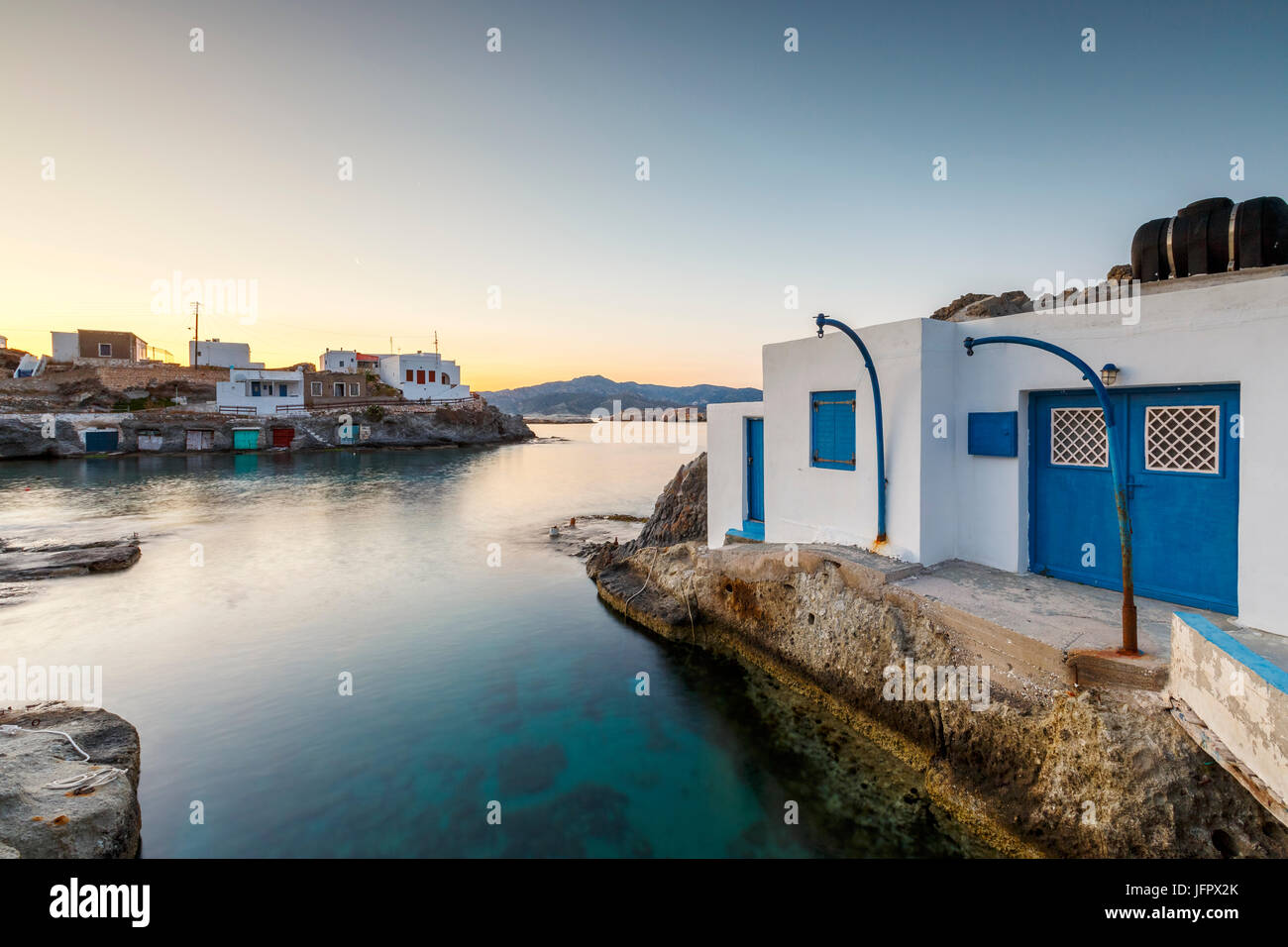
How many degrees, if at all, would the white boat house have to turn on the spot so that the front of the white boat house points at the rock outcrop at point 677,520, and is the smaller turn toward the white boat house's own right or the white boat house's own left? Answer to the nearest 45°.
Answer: approximately 90° to the white boat house's own right

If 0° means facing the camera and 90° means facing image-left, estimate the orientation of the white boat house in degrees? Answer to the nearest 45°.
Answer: approximately 45°

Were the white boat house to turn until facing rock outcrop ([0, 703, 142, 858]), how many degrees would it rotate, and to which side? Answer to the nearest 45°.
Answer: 0° — it already faces it

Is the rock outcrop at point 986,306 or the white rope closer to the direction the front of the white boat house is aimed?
the white rope

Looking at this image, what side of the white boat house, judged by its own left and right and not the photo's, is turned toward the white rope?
front

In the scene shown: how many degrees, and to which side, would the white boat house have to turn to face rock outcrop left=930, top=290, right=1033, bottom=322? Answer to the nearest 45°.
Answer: approximately 135° to its right
